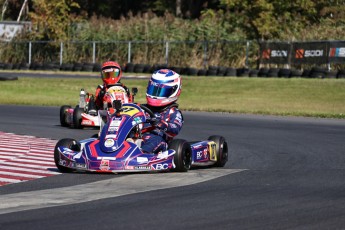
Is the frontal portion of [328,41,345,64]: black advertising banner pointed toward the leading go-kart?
yes

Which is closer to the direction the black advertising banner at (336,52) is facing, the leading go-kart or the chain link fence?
the leading go-kart

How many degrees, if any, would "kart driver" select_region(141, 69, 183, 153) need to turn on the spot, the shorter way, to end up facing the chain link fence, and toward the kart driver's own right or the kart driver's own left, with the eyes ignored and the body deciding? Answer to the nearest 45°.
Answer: approximately 135° to the kart driver's own right

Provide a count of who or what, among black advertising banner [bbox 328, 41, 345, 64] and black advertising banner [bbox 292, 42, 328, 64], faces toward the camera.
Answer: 2
